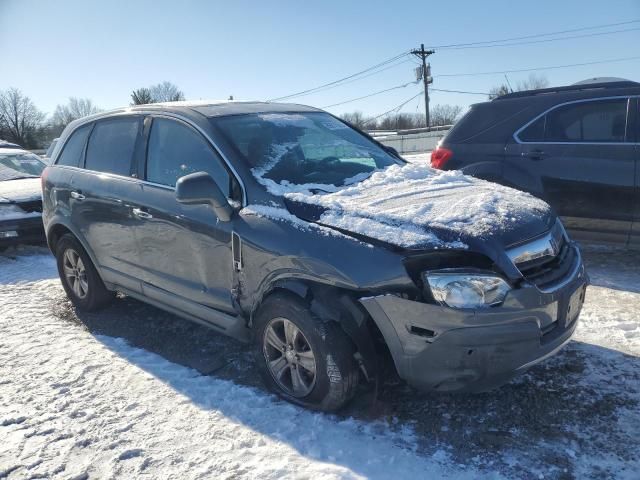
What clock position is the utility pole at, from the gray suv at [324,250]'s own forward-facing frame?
The utility pole is roughly at 8 o'clock from the gray suv.

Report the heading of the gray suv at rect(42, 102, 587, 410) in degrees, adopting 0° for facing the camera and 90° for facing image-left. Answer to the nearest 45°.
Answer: approximately 315°
